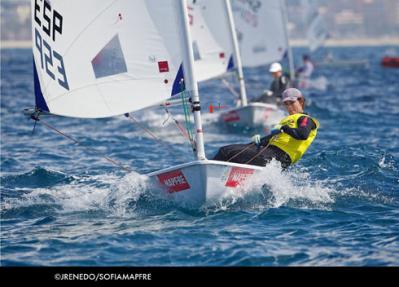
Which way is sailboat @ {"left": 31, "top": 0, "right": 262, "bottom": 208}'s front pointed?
toward the camera

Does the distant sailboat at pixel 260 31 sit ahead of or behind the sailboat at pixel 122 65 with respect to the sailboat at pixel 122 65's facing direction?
behind

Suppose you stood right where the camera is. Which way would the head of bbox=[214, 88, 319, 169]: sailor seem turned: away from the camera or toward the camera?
toward the camera
